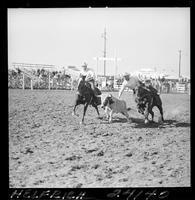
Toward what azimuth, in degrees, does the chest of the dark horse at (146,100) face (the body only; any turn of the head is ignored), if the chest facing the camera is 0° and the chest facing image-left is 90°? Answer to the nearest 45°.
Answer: approximately 45°

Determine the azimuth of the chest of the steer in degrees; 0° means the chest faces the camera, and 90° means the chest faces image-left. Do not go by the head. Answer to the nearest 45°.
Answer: approximately 45°

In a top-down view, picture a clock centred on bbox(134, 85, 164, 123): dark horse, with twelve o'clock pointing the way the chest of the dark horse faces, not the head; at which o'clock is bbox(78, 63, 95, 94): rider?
The rider is roughly at 1 o'clock from the dark horse.

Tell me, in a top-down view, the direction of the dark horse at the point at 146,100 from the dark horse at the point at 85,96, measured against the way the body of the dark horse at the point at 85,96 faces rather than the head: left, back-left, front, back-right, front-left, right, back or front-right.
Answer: back-left
